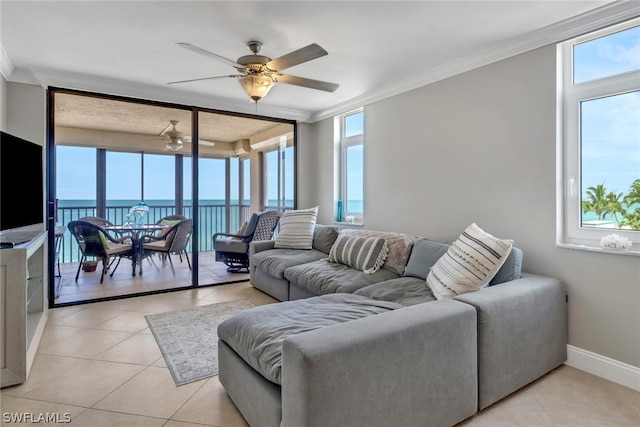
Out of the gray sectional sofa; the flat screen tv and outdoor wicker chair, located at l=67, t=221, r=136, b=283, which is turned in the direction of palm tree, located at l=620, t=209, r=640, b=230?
the flat screen tv

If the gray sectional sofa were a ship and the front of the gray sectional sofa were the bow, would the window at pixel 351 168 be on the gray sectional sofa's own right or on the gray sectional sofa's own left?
on the gray sectional sofa's own right

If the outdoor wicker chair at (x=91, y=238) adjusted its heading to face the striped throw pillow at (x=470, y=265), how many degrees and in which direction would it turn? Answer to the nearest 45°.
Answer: approximately 90° to its right

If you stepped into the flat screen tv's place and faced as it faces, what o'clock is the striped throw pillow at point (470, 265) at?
The striped throw pillow is roughly at 12 o'clock from the flat screen tv.

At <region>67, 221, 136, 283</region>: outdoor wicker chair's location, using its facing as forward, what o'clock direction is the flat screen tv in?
The flat screen tv is roughly at 5 o'clock from the outdoor wicker chair.

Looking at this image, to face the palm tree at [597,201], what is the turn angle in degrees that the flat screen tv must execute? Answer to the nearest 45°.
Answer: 0° — it already faces it

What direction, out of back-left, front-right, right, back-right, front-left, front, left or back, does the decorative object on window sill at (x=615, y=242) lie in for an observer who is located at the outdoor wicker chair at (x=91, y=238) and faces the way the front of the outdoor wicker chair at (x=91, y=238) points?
right

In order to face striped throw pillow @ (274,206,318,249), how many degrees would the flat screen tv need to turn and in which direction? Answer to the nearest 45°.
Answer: approximately 45° to its left

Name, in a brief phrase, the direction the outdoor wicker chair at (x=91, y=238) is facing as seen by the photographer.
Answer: facing away from the viewer and to the right of the viewer

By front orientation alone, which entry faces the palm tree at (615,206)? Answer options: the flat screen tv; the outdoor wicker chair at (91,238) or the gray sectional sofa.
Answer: the flat screen tv

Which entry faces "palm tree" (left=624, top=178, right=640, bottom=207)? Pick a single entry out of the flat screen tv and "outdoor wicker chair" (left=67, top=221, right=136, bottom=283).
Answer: the flat screen tv

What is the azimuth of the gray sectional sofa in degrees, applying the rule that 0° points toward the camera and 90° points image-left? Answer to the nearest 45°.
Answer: approximately 45°
